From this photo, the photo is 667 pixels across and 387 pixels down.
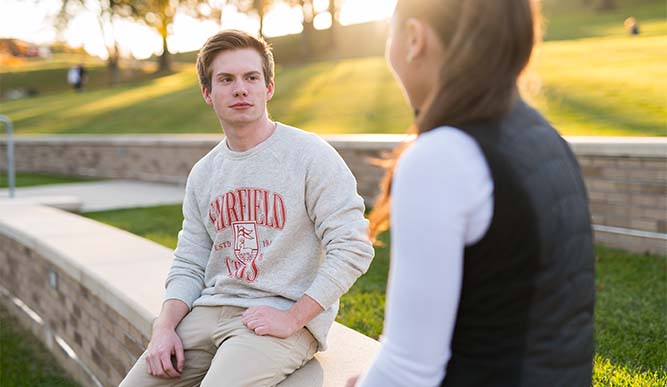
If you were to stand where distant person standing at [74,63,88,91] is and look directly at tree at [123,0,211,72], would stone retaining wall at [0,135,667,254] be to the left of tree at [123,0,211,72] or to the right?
right

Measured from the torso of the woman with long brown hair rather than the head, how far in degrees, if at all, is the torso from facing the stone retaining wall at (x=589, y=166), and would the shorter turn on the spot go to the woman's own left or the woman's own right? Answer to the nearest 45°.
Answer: approximately 45° to the woman's own right

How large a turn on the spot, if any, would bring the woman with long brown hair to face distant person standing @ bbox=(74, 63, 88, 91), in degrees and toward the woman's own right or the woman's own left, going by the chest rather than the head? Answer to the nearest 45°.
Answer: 0° — they already face them

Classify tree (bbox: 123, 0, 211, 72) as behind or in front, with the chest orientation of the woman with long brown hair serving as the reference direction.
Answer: in front

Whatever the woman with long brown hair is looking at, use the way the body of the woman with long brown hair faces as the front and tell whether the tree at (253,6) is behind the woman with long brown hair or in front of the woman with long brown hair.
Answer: in front

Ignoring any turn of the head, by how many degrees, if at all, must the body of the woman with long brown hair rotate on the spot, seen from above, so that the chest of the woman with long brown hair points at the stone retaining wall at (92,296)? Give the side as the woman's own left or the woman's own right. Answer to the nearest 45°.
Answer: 0° — they already face it

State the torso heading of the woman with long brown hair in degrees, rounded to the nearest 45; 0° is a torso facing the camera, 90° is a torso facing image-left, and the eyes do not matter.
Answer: approximately 135°
